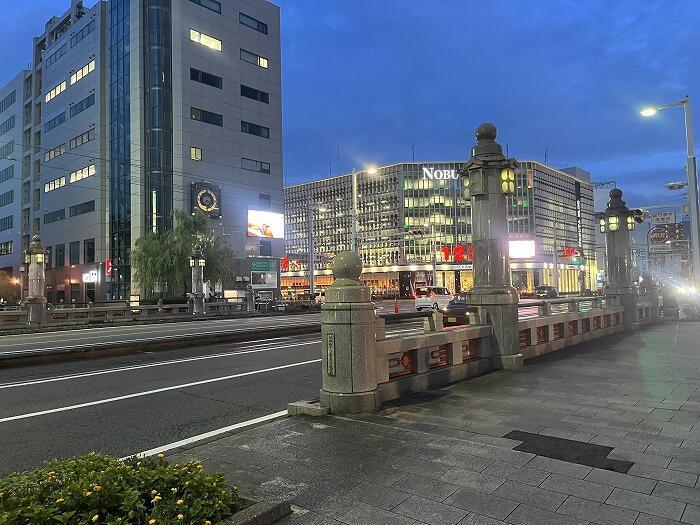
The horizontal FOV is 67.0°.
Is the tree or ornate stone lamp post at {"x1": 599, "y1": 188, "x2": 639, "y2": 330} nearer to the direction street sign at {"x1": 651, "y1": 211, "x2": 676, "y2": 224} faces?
the ornate stone lamp post

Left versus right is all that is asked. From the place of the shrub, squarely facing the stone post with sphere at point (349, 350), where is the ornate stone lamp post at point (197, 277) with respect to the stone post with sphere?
left

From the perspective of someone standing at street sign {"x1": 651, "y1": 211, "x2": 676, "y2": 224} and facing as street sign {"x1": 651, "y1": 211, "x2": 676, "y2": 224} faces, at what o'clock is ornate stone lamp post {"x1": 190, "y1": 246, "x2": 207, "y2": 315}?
The ornate stone lamp post is roughly at 2 o'clock from the street sign.

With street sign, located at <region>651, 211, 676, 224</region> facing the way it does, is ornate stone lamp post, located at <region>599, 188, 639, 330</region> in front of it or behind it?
in front

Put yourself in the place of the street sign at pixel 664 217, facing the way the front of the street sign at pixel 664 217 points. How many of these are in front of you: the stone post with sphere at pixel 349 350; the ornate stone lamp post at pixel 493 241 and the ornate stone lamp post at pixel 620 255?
3

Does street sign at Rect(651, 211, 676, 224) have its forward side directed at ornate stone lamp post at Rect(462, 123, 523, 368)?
yes

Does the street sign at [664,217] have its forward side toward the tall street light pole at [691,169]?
yes

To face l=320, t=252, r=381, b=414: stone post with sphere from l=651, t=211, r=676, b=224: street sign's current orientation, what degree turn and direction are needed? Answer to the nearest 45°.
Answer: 0° — it already faces it

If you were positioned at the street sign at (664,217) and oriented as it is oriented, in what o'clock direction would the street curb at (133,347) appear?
The street curb is roughly at 1 o'clock from the street sign.

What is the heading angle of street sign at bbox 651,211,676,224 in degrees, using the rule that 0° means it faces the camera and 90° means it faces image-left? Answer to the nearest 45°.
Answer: approximately 0°

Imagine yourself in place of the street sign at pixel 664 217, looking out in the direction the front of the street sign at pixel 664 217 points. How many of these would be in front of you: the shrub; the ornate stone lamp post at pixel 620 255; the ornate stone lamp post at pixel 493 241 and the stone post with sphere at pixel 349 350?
4
